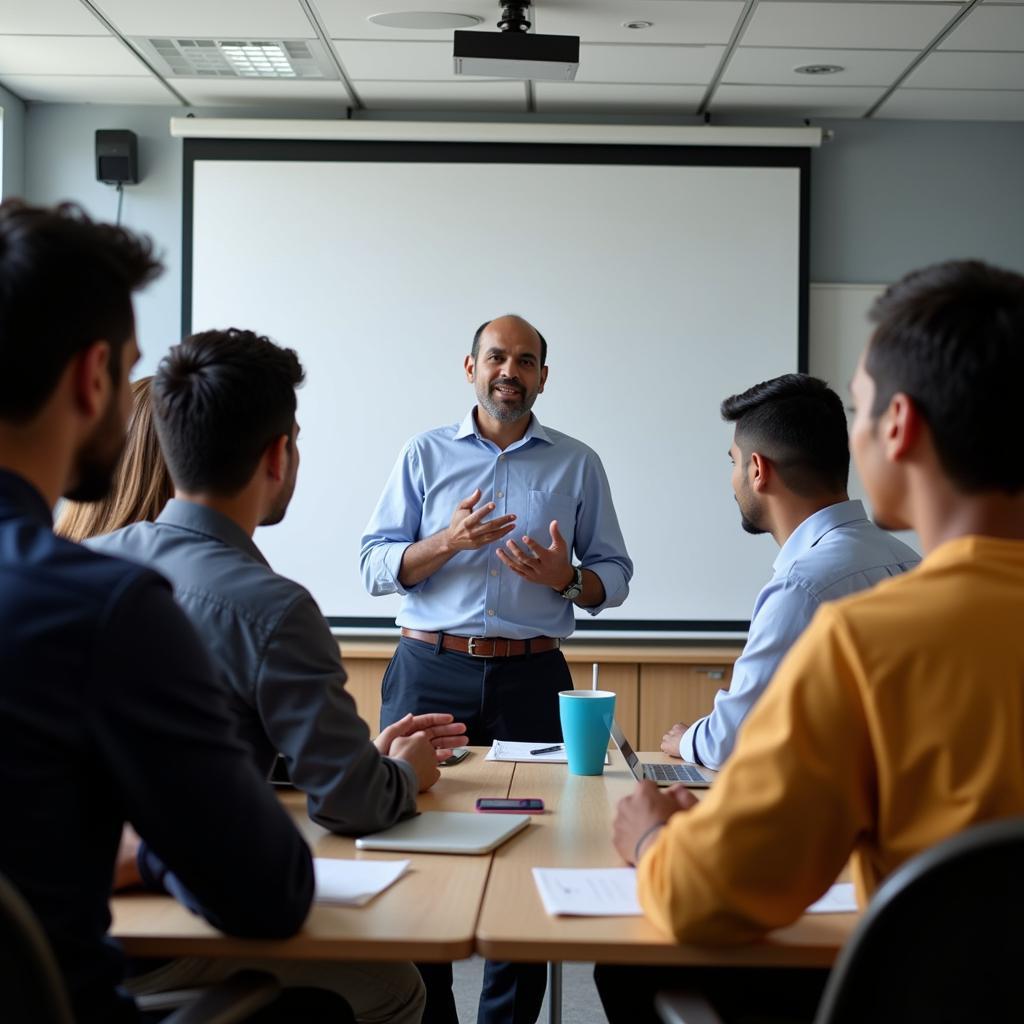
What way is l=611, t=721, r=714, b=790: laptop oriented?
to the viewer's right

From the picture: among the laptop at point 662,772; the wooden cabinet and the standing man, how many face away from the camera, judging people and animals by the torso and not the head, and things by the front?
0

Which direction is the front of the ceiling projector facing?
away from the camera

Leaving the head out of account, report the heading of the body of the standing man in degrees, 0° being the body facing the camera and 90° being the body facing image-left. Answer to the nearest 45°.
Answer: approximately 0°

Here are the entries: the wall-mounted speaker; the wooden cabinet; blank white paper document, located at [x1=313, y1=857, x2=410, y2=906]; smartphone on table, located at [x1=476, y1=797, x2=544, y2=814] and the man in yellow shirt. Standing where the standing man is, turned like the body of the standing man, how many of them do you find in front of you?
3

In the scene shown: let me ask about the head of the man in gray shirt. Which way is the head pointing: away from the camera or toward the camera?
away from the camera

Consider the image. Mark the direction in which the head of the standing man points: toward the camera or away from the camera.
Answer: toward the camera

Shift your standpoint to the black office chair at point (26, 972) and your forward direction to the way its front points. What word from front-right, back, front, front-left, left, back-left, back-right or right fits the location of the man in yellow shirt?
front-right

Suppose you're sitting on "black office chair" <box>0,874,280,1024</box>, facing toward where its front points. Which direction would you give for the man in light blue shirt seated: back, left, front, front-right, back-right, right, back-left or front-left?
front

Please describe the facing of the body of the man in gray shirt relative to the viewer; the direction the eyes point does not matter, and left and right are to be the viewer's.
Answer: facing away from the viewer and to the right of the viewer

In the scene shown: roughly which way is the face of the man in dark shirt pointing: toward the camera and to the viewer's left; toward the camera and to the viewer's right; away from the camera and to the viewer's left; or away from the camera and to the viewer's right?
away from the camera and to the viewer's right

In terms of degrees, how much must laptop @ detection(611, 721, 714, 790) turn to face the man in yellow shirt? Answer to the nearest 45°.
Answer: approximately 90° to its right

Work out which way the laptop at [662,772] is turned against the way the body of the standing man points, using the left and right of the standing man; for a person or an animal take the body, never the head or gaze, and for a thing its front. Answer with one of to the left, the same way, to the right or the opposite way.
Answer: to the left

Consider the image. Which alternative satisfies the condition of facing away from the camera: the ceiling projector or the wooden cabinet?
the ceiling projector

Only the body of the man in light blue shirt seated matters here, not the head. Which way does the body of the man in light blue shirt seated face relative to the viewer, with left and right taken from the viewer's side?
facing away from the viewer and to the left of the viewer

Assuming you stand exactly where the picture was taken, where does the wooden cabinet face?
facing the viewer
